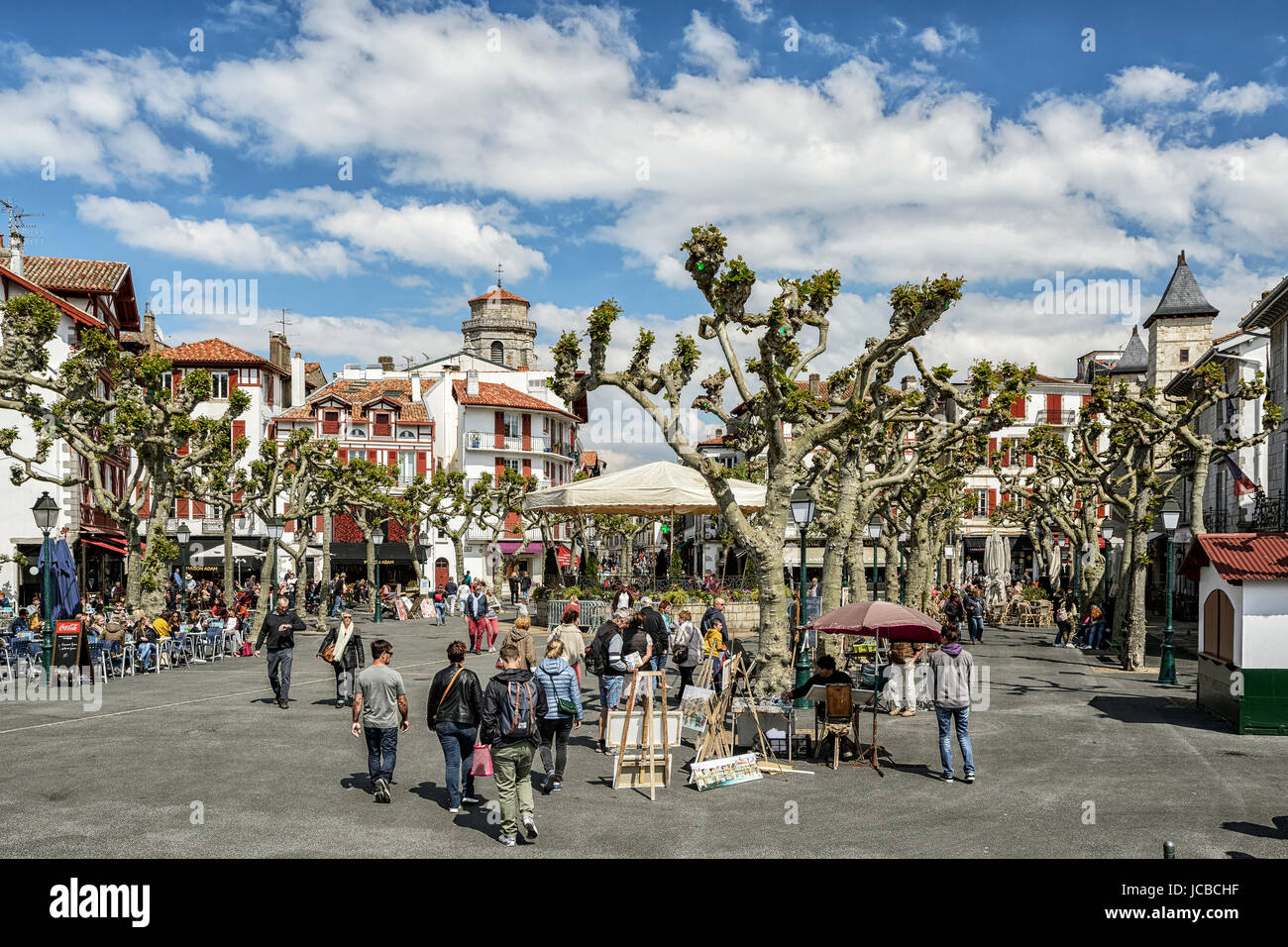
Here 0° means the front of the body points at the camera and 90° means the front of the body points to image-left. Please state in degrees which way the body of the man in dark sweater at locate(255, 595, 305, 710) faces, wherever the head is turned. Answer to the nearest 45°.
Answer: approximately 0°

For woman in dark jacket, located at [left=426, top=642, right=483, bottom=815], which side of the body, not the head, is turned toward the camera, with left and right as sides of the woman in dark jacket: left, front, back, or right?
back

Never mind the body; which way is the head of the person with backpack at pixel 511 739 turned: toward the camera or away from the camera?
away from the camera

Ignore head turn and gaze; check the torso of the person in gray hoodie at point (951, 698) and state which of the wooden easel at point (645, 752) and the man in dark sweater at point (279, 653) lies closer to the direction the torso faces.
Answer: the man in dark sweater

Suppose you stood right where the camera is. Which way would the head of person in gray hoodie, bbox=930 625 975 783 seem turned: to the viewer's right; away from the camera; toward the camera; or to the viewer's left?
away from the camera

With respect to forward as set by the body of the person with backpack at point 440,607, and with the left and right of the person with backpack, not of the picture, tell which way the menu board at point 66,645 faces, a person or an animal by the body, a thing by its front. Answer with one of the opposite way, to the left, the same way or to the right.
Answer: the opposite way

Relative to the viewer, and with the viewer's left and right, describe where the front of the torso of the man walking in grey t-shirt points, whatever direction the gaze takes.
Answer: facing away from the viewer

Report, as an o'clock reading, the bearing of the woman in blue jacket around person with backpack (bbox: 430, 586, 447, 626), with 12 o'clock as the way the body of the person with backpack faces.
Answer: The woman in blue jacket is roughly at 6 o'clock from the person with backpack.

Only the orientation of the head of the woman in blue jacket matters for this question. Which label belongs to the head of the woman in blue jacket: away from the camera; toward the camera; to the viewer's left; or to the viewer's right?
away from the camera
